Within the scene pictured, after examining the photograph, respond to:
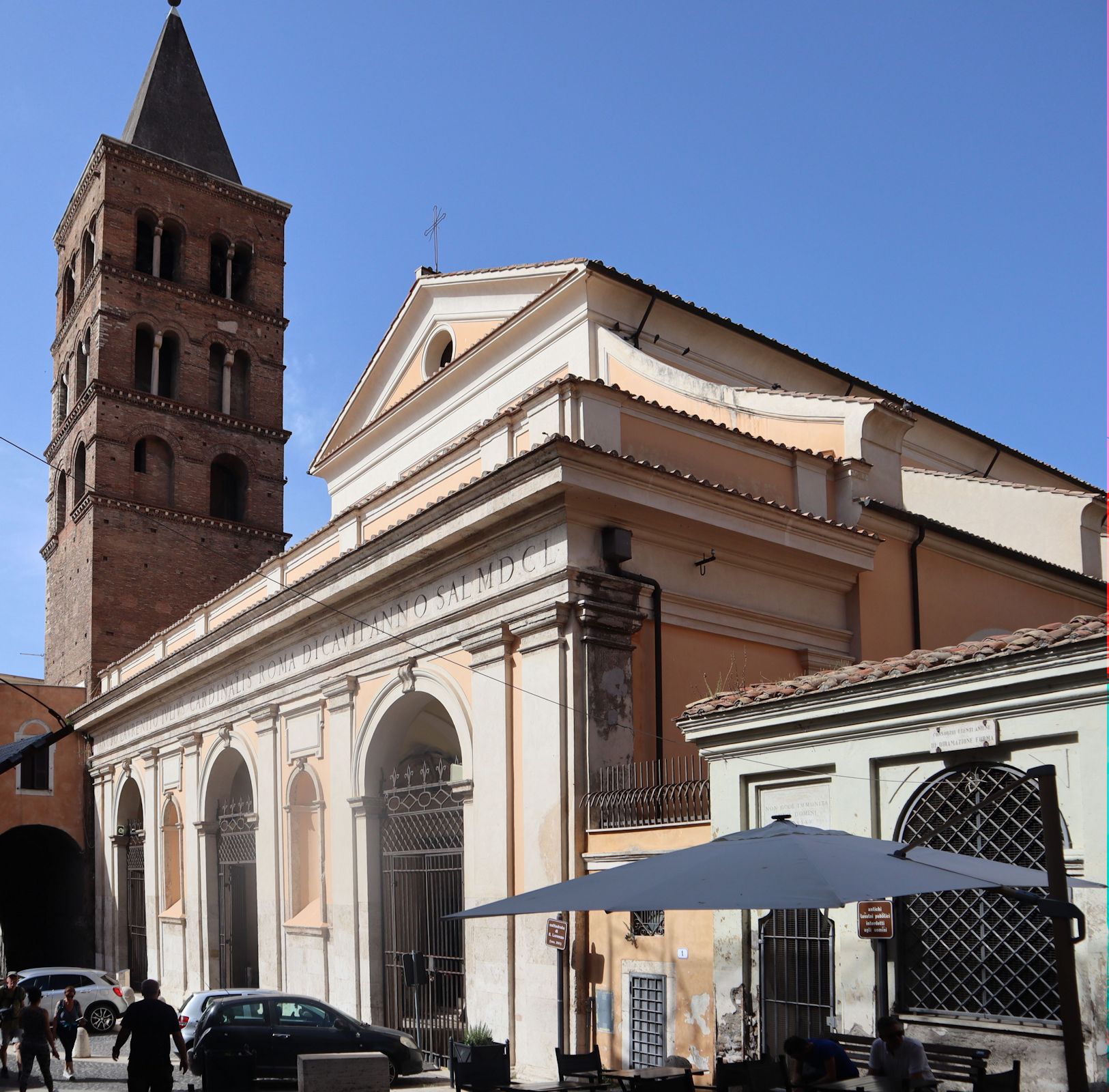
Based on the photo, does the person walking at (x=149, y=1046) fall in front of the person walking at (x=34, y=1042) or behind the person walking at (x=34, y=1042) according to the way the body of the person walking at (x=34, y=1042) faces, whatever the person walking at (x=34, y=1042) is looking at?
behind

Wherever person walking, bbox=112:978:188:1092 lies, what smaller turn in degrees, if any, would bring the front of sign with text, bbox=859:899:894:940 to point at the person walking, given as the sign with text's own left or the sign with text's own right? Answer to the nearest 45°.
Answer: approximately 90° to the sign with text's own right

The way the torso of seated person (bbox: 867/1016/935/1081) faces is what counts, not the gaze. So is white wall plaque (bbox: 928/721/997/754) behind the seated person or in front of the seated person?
behind

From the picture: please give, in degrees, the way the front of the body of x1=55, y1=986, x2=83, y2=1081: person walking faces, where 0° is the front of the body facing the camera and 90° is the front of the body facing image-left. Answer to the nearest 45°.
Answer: approximately 0°

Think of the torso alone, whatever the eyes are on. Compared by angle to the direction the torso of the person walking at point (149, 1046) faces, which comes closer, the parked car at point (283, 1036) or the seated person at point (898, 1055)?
the parked car

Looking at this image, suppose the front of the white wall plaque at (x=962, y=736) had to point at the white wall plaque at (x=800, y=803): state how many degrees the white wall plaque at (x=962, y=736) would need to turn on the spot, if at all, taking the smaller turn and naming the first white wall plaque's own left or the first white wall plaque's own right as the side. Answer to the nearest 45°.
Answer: approximately 135° to the first white wall plaque's own right

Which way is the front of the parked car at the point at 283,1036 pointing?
to the viewer's right
